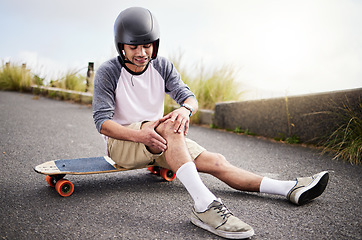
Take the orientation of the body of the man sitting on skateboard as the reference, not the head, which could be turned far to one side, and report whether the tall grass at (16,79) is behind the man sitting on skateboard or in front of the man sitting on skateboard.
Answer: behind

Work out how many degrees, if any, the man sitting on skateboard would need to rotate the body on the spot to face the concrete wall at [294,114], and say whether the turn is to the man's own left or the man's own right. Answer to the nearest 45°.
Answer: approximately 90° to the man's own left

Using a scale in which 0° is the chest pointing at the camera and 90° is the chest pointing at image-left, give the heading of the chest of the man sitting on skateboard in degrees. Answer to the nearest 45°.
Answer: approximately 315°
